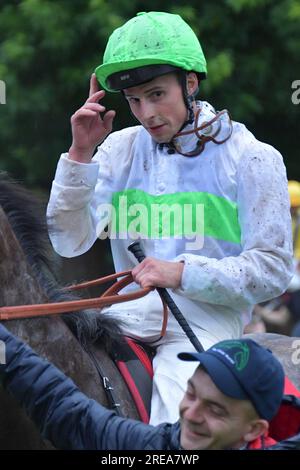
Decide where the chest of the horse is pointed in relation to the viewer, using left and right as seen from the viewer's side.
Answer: facing to the left of the viewer

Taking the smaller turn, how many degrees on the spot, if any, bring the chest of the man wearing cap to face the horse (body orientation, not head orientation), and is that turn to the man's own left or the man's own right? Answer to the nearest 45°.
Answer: approximately 90° to the man's own right

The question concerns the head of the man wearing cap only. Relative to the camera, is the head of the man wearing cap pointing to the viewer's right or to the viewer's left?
to the viewer's left

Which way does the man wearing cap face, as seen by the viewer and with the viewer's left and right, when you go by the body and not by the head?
facing the viewer and to the left of the viewer
